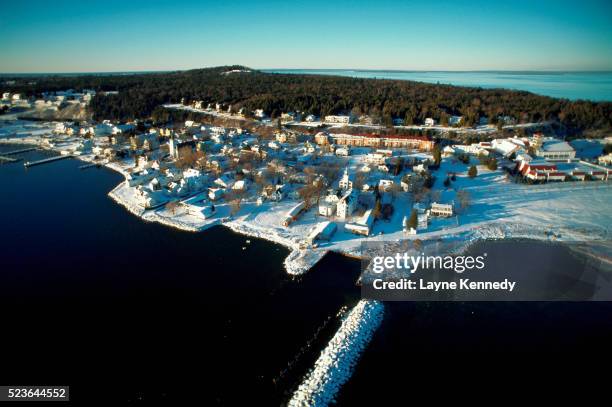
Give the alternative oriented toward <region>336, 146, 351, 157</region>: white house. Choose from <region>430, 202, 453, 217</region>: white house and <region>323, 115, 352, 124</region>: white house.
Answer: <region>323, 115, 352, 124</region>: white house

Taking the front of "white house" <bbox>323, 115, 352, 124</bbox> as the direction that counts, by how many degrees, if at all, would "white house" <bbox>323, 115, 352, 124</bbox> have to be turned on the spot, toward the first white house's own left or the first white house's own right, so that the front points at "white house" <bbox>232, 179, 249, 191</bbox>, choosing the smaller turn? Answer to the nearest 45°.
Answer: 0° — it already faces it

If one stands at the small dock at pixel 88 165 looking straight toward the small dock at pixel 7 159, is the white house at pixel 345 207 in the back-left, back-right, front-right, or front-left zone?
back-left

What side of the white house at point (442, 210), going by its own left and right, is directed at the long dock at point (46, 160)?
right

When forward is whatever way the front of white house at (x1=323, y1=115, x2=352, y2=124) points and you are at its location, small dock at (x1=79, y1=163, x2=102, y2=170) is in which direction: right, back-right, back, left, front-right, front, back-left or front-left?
front-right

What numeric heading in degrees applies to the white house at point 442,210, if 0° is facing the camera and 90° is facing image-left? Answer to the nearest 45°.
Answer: approximately 0°

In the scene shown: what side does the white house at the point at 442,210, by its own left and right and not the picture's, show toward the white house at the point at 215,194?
right

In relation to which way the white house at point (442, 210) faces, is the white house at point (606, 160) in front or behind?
behind

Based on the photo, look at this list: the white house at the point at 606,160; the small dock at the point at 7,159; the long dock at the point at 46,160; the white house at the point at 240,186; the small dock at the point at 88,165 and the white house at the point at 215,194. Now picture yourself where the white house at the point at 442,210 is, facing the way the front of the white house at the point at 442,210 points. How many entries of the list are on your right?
5

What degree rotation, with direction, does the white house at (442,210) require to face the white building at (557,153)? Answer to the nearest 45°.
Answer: approximately 135° to its left

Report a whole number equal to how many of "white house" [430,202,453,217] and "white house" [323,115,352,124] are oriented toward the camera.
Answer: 2

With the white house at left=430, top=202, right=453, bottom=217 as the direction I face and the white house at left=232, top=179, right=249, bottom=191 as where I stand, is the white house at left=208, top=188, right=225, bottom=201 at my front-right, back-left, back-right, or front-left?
back-right

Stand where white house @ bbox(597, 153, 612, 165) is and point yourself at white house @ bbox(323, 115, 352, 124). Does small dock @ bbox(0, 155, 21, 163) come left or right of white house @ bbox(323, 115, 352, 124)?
left

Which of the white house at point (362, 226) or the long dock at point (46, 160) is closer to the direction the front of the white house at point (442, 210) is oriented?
the white house

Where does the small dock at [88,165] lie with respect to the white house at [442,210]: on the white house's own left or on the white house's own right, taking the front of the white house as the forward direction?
on the white house's own right
